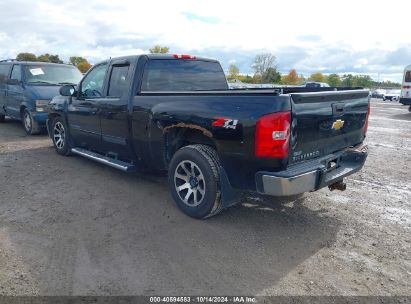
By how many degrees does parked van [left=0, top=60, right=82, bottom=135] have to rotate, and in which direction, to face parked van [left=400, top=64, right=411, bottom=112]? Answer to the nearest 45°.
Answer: approximately 45° to its left

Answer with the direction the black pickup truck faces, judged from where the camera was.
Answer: facing away from the viewer and to the left of the viewer

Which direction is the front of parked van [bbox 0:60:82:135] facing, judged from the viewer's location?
facing the viewer and to the right of the viewer

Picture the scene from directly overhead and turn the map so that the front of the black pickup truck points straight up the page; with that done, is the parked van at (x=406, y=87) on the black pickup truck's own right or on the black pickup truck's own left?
on the black pickup truck's own right

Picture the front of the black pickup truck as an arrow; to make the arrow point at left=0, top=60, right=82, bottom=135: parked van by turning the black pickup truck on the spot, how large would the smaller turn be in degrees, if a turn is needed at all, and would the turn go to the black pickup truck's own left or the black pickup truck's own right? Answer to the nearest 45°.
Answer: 0° — it already faces it

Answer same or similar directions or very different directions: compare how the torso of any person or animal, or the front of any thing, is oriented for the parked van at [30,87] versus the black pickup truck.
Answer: very different directions

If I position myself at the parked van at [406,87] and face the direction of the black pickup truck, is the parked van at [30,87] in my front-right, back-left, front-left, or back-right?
front-right
